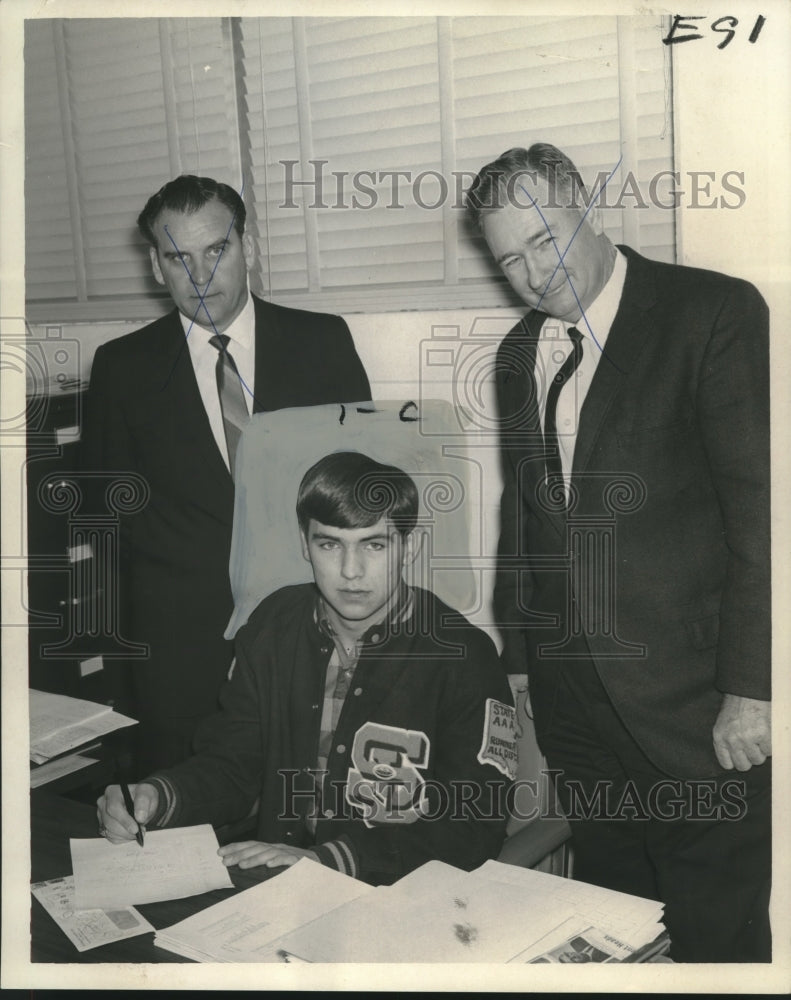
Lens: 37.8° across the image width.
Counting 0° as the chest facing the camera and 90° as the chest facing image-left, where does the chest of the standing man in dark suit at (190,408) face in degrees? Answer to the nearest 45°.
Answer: approximately 0°
